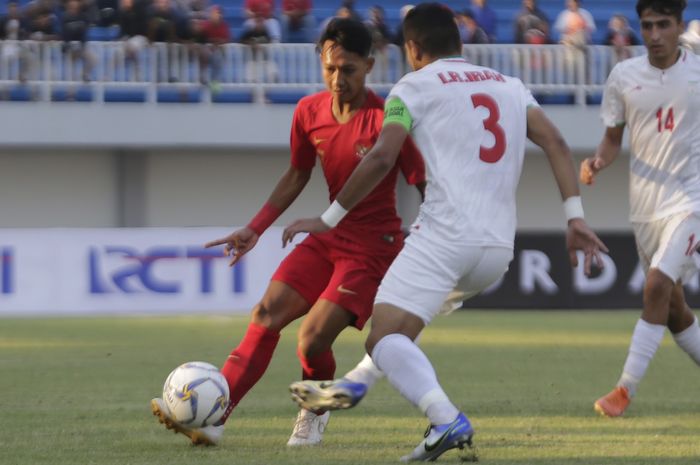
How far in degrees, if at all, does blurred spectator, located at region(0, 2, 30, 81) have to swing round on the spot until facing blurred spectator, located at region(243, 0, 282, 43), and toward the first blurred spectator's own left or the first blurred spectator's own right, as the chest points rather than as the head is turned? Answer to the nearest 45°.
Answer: approximately 90° to the first blurred spectator's own left

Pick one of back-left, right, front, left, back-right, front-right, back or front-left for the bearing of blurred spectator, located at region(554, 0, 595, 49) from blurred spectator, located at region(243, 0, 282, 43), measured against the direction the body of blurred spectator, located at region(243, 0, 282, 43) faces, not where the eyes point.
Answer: left

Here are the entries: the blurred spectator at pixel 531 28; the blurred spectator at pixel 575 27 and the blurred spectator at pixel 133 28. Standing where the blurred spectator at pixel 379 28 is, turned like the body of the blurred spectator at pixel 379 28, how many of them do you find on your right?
1

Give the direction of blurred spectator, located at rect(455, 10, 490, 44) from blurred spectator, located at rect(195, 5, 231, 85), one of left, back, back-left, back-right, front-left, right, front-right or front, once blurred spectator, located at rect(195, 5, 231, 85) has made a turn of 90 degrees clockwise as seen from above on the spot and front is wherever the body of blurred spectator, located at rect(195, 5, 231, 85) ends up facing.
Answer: back

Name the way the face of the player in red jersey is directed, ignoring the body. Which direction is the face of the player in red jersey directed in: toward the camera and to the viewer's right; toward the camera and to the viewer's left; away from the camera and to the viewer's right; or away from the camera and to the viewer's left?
toward the camera and to the viewer's left

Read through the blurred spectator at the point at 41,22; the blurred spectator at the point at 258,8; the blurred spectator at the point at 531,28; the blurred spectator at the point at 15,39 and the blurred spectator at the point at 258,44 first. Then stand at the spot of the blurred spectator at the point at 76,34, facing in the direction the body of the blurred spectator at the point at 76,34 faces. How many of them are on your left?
3

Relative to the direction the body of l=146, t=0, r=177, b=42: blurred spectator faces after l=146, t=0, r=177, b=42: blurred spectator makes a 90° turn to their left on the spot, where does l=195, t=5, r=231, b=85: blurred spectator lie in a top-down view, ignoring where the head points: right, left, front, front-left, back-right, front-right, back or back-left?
front

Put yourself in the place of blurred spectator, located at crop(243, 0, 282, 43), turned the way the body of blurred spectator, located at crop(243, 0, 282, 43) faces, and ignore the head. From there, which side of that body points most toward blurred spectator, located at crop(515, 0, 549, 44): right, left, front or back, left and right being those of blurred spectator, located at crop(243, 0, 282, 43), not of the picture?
left

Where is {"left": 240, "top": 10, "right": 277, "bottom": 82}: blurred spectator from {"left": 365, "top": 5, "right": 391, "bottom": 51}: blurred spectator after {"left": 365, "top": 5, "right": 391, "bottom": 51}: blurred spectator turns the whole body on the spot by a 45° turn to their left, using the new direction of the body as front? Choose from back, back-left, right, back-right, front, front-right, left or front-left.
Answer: back-right

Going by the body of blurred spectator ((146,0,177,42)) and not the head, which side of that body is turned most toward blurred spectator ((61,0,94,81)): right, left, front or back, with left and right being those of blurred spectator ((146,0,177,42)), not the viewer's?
right
